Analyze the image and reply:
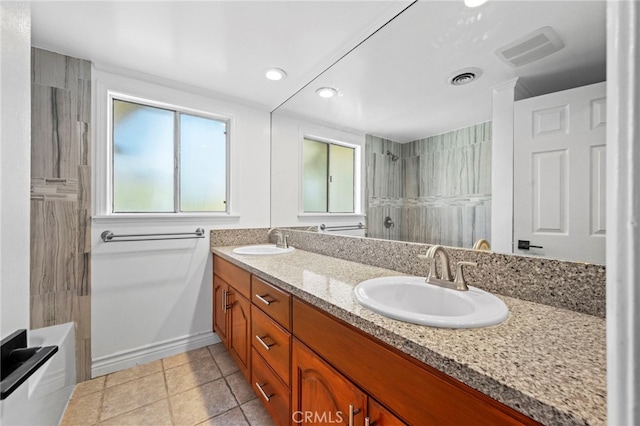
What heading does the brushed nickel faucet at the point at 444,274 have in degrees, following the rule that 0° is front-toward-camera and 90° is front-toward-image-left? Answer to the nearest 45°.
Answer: approximately 45°
